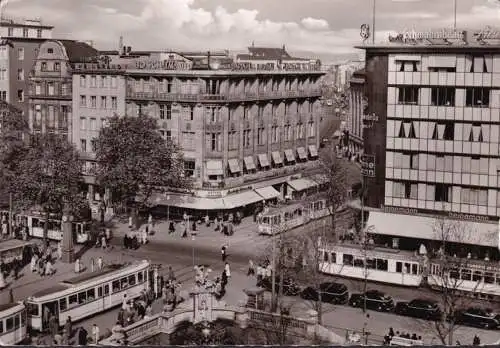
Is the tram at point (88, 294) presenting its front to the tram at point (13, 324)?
no

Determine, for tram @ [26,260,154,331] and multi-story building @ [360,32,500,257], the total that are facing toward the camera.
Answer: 1

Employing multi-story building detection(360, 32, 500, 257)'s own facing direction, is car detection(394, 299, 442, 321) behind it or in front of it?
in front

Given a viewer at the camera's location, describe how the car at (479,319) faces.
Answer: facing the viewer and to the right of the viewer

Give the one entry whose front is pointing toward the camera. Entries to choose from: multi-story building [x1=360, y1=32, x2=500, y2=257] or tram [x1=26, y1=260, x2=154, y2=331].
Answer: the multi-story building

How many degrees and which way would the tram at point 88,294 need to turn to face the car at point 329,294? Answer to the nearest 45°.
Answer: approximately 45° to its right

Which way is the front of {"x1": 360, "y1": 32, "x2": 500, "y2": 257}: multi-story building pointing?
toward the camera

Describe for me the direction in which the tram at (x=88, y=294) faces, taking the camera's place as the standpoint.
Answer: facing away from the viewer and to the right of the viewer

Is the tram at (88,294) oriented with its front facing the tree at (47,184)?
no

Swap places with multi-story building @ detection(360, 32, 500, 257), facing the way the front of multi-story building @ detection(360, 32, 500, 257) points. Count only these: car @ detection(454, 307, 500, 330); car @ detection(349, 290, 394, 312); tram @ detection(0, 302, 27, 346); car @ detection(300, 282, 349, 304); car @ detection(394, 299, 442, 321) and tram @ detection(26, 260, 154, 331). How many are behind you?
0

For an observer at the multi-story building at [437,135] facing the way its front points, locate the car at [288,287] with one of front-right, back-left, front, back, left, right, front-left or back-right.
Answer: front-right

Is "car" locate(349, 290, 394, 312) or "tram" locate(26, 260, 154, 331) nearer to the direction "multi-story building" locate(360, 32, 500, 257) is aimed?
the car

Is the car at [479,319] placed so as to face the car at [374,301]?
no
